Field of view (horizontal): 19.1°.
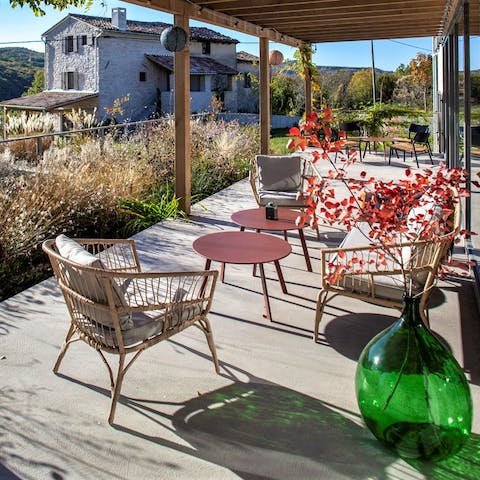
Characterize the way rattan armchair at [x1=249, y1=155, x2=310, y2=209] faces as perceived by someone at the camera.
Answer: facing the viewer

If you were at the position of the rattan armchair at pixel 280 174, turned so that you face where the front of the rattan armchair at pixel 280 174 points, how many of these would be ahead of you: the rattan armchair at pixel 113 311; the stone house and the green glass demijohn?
2

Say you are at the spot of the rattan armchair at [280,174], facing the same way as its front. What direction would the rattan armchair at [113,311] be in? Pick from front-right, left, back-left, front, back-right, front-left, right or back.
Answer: front

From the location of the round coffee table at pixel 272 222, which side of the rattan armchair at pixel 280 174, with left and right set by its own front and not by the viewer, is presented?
front

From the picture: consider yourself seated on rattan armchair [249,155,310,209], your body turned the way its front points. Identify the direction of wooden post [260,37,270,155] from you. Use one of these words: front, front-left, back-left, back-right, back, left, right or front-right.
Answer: back

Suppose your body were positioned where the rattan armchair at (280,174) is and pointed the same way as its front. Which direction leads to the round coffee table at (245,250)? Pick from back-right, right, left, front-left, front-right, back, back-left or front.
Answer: front

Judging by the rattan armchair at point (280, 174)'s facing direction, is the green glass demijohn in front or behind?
in front
